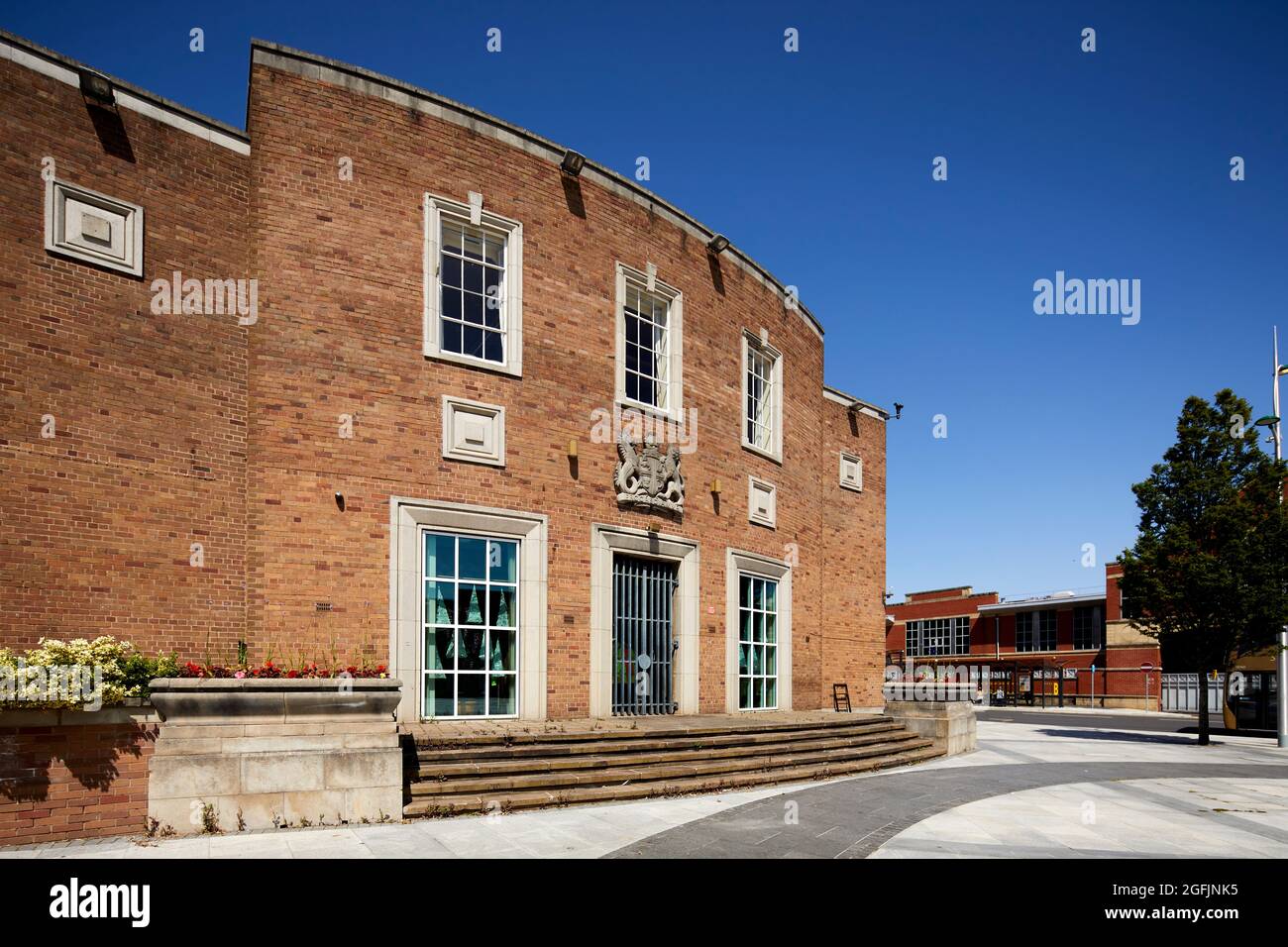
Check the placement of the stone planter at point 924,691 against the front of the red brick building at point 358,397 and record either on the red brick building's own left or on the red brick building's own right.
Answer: on the red brick building's own left

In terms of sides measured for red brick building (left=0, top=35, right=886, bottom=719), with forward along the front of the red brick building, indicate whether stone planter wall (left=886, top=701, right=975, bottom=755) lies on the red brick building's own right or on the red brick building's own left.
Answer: on the red brick building's own left

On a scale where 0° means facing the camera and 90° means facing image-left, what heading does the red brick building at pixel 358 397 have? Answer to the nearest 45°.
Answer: approximately 315°
